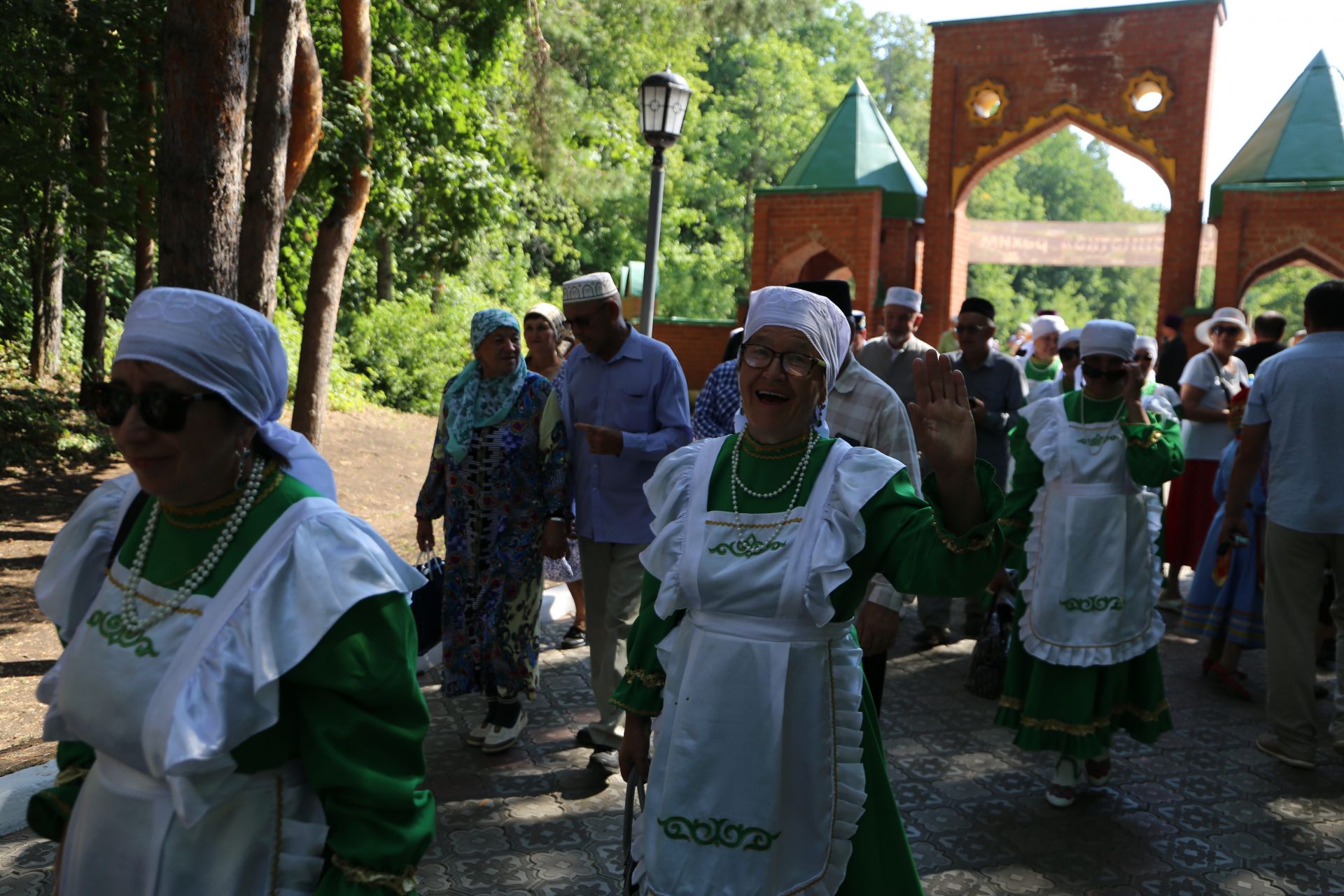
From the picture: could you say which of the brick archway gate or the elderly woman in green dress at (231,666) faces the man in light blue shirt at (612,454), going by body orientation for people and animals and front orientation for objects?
the brick archway gate

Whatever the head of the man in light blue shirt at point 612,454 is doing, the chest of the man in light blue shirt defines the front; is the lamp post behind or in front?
behind

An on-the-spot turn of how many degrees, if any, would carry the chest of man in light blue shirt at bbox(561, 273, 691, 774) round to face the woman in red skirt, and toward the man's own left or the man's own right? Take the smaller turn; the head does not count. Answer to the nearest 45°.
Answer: approximately 180°

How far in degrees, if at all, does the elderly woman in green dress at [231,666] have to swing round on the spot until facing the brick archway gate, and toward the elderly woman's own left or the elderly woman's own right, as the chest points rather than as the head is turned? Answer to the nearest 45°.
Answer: approximately 180°

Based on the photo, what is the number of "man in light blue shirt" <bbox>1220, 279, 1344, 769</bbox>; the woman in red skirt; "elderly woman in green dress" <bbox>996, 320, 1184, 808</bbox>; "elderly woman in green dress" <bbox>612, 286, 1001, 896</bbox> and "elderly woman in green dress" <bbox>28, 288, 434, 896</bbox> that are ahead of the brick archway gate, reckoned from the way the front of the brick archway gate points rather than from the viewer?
5

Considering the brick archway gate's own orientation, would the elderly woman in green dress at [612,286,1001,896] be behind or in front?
in front

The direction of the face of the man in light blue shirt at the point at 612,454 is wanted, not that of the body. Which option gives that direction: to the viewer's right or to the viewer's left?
to the viewer's left

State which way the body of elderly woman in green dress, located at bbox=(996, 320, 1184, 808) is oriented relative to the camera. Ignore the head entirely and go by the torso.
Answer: toward the camera

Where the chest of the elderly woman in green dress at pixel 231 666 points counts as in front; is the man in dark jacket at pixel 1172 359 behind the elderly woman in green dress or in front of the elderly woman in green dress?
behind

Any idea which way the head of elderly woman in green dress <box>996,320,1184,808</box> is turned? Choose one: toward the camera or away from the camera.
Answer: toward the camera

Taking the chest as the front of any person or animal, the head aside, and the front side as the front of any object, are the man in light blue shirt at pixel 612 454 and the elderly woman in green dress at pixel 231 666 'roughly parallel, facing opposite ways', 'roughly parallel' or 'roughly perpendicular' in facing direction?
roughly parallel
